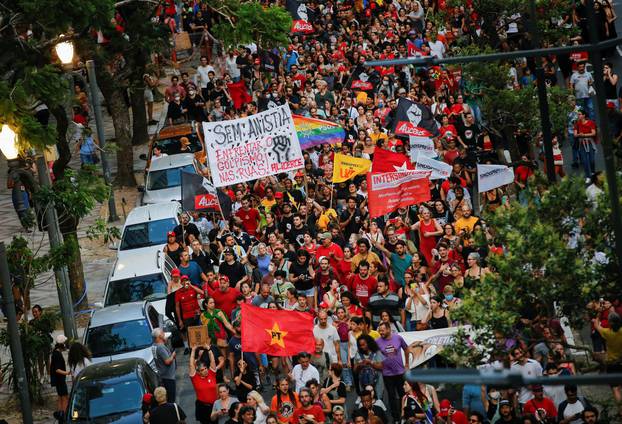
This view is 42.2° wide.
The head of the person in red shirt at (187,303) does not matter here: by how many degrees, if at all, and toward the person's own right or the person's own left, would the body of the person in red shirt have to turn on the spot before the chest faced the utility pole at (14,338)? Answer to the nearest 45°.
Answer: approximately 45° to the person's own right

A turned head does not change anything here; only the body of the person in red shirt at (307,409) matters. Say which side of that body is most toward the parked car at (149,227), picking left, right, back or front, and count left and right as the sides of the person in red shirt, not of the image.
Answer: back

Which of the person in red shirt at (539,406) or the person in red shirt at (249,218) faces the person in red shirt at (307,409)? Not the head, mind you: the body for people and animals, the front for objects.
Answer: the person in red shirt at (249,218)

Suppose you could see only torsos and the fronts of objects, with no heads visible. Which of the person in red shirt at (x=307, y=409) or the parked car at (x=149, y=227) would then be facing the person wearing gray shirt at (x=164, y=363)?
the parked car

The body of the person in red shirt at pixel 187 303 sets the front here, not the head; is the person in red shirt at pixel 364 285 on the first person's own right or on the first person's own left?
on the first person's own left

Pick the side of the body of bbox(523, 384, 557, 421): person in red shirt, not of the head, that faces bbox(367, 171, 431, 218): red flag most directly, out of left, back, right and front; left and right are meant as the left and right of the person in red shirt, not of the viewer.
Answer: back

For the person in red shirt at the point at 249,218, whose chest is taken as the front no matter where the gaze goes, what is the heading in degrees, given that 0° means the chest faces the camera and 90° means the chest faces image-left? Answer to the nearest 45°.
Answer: approximately 0°

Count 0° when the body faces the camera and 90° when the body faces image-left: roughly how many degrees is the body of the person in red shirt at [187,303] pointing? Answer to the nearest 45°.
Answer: approximately 0°
